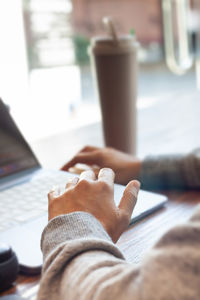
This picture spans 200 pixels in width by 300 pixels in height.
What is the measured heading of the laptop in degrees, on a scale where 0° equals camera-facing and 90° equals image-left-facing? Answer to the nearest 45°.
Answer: approximately 315°
